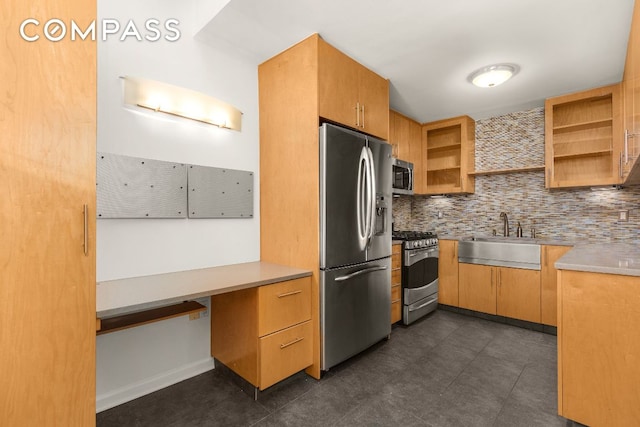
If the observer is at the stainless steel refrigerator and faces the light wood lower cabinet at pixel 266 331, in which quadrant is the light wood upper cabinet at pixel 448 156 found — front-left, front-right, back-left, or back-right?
back-right

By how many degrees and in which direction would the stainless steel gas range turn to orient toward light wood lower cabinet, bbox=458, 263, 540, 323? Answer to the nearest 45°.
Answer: approximately 45° to its left

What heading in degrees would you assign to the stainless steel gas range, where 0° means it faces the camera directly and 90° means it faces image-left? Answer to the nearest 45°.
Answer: approximately 315°

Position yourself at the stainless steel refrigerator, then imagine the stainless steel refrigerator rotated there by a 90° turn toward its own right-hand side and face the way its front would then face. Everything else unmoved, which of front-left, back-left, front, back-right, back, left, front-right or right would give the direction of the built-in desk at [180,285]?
front

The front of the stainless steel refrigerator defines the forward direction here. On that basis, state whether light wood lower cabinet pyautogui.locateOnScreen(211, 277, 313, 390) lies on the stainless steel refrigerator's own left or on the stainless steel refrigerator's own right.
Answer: on the stainless steel refrigerator's own right

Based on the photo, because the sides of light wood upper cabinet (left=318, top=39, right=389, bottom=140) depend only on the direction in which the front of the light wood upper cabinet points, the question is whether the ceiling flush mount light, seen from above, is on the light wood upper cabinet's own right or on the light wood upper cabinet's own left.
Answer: on the light wood upper cabinet's own left

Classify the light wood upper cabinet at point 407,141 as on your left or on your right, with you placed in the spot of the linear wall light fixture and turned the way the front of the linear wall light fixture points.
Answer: on your left
